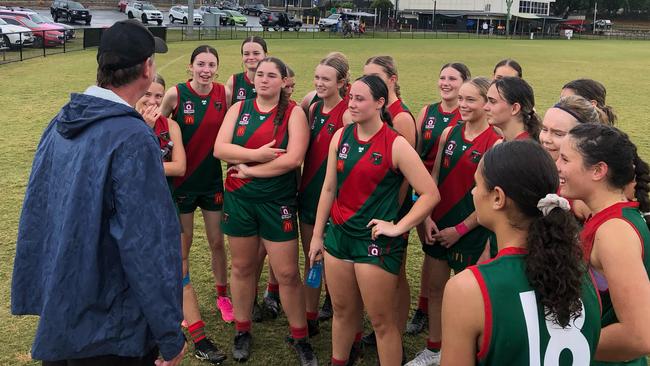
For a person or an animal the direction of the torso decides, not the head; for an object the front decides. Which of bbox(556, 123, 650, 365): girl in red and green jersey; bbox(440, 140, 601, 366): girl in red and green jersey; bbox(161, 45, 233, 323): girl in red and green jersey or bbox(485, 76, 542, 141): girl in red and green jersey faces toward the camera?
bbox(161, 45, 233, 323): girl in red and green jersey

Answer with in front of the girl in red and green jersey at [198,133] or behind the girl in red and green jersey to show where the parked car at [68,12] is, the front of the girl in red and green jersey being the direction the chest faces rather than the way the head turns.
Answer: behind

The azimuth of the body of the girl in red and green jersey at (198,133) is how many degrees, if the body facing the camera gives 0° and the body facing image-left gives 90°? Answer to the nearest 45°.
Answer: approximately 0°

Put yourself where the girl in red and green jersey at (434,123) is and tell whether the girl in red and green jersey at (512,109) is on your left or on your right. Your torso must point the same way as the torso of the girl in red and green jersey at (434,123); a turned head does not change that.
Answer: on your left

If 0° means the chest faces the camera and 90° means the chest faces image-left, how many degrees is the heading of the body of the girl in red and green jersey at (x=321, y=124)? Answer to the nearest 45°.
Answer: approximately 45°

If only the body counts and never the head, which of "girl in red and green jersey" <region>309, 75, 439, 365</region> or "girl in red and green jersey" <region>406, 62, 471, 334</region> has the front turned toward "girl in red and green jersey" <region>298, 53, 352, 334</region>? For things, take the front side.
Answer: "girl in red and green jersey" <region>406, 62, 471, 334</region>

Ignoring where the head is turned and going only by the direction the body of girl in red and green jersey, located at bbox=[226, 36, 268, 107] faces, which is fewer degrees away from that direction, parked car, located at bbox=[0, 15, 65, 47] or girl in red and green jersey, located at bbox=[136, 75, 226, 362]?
the girl in red and green jersey

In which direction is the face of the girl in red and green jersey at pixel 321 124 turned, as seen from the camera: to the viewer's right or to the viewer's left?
to the viewer's left

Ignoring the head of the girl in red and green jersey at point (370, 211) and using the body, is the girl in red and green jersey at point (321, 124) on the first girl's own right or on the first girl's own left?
on the first girl's own right

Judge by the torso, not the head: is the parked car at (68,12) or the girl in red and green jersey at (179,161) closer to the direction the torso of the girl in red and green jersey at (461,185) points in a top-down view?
the girl in red and green jersey
